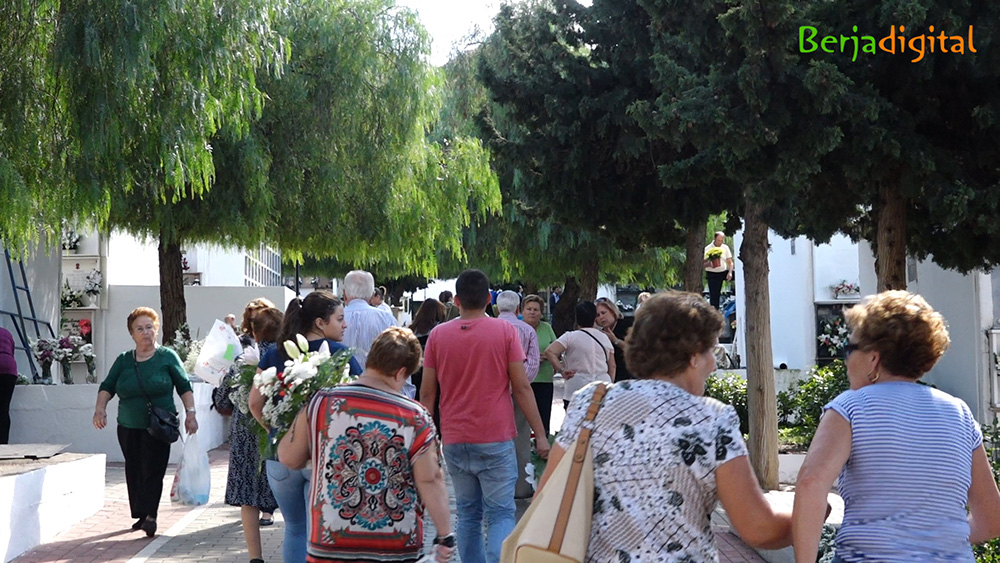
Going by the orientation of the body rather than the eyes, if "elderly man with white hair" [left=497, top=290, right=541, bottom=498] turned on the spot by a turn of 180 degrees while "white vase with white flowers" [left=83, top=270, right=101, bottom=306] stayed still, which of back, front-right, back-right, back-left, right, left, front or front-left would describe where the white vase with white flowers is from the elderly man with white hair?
back-right

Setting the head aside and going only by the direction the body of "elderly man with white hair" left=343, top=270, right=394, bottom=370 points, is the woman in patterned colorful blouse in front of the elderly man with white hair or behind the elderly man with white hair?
behind

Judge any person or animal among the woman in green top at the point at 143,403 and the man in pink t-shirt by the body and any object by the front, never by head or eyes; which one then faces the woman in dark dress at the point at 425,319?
the man in pink t-shirt

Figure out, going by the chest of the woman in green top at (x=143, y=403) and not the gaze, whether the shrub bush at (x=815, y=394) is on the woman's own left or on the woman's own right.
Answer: on the woman's own left

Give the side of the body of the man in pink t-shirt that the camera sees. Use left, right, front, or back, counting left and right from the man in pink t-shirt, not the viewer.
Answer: back

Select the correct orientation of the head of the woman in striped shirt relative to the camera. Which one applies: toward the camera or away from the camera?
away from the camera

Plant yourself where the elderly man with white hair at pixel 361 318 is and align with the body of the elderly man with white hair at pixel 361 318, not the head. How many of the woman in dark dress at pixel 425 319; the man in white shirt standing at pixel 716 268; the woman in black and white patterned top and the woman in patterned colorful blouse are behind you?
2
